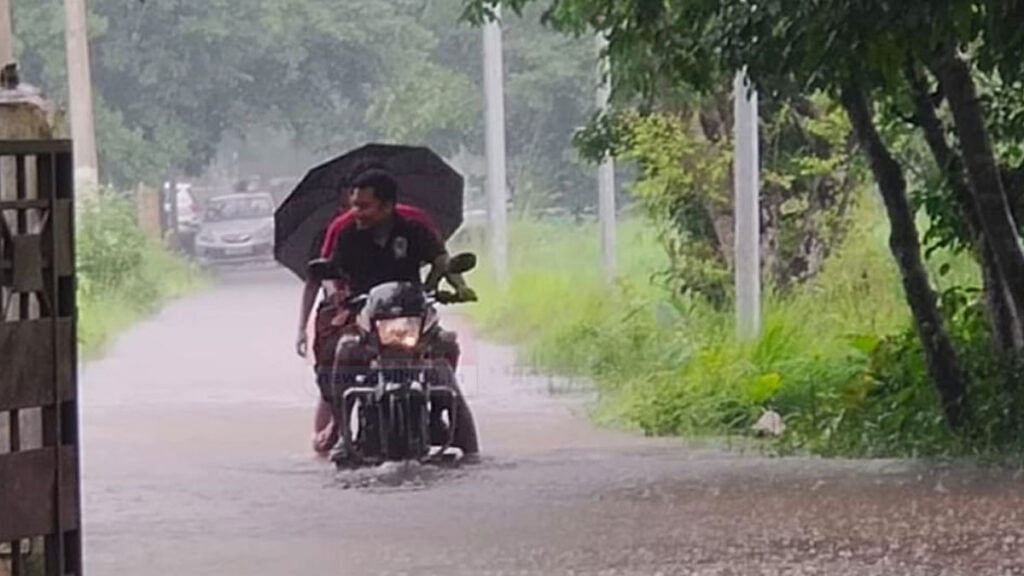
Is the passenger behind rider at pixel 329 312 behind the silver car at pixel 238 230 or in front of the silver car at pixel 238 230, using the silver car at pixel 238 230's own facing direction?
in front

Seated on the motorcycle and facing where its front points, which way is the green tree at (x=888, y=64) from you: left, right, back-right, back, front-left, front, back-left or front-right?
left

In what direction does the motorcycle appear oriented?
toward the camera

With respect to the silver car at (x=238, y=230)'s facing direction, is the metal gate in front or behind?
in front

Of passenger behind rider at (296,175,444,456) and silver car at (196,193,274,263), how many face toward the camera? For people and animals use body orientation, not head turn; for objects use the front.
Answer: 2

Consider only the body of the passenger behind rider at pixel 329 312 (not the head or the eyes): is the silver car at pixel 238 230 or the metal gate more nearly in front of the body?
the metal gate

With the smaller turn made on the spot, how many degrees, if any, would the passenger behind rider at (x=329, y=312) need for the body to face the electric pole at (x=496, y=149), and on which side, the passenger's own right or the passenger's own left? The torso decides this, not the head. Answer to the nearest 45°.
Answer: approximately 180°

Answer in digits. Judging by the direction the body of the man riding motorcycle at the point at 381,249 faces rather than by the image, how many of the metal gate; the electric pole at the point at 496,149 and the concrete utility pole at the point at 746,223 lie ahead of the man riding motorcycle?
1

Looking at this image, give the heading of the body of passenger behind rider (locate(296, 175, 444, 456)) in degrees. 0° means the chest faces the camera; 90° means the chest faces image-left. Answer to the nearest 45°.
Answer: approximately 0°

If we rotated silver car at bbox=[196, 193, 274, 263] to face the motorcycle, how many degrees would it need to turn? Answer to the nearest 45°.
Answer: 0° — it already faces it

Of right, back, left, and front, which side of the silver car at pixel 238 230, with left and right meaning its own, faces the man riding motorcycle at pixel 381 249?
front

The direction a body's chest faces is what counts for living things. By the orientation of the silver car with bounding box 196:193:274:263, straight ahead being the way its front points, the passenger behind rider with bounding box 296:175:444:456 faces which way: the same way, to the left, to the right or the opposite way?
the same way

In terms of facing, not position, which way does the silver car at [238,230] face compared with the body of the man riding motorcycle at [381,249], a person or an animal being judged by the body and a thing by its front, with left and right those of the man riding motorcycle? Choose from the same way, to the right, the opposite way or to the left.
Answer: the same way

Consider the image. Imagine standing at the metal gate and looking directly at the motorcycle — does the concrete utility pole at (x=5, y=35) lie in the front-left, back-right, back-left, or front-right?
front-left

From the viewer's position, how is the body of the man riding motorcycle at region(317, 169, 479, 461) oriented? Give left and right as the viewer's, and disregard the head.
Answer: facing the viewer
